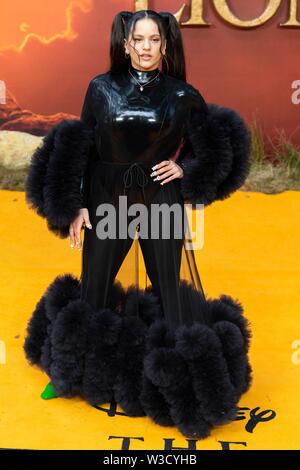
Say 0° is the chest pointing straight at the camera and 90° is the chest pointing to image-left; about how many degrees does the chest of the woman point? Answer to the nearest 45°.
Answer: approximately 0°
